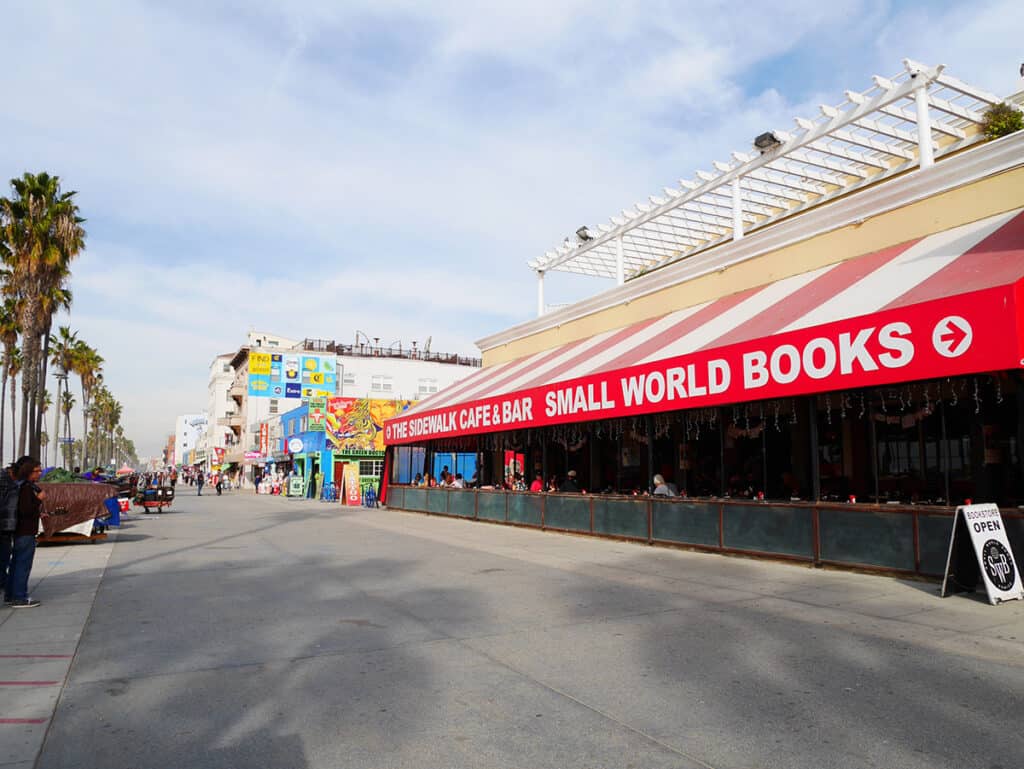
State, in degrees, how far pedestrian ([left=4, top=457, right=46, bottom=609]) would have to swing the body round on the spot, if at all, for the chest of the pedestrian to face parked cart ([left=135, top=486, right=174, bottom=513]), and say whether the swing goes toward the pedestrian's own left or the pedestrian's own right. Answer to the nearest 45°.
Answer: approximately 90° to the pedestrian's own left

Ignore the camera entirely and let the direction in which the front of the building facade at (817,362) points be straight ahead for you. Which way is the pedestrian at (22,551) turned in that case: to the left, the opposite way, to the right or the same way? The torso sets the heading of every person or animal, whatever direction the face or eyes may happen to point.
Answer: the opposite way

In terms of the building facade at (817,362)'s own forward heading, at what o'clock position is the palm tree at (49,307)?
The palm tree is roughly at 2 o'clock from the building facade.

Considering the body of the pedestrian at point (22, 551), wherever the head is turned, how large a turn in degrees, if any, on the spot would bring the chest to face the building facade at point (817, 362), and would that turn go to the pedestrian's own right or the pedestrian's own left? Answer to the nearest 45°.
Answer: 0° — they already face it

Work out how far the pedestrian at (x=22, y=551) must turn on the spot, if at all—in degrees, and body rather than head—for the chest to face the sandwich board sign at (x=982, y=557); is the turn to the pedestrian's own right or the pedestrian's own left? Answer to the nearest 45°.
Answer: approximately 45° to the pedestrian's own right

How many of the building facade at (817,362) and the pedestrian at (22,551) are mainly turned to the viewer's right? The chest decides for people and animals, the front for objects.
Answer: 1

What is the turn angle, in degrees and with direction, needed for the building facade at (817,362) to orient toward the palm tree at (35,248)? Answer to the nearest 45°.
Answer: approximately 45° to its right

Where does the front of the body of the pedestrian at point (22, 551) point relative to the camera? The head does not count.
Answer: to the viewer's right

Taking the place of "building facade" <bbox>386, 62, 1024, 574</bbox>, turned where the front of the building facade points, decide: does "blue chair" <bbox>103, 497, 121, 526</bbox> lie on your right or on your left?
on your right

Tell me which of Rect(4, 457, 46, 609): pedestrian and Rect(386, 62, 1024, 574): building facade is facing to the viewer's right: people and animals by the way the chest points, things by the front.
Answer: the pedestrian

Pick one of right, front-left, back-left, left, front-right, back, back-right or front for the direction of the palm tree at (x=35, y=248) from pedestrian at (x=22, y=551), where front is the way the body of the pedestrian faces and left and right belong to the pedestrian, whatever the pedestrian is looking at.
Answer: left

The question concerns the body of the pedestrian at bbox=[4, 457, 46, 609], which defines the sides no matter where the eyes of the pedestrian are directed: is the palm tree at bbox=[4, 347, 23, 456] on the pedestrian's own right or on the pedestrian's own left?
on the pedestrian's own left

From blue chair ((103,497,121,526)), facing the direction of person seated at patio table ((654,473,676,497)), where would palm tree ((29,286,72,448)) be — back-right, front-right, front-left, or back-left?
back-left

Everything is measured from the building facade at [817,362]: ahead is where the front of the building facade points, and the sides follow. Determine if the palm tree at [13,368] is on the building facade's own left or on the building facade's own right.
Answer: on the building facade's own right

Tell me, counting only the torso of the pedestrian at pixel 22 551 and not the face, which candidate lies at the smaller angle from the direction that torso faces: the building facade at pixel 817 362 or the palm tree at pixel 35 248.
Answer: the building facade

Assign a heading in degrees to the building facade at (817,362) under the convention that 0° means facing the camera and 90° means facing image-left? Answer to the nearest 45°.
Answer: approximately 45°
